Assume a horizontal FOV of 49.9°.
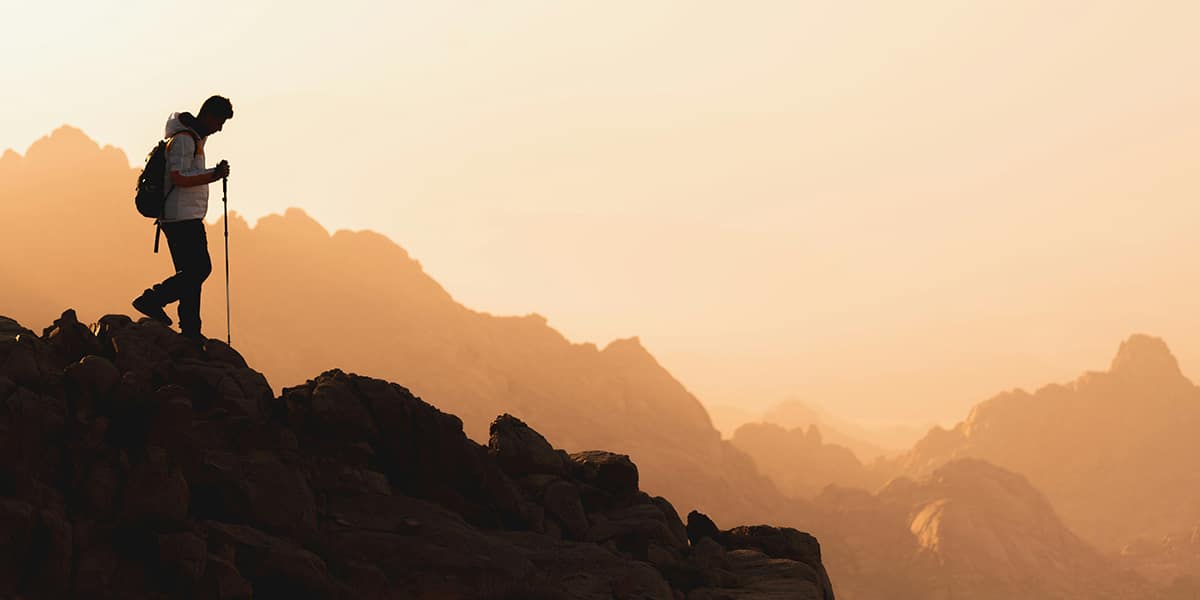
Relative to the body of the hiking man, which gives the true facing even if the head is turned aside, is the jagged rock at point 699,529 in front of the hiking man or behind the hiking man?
in front

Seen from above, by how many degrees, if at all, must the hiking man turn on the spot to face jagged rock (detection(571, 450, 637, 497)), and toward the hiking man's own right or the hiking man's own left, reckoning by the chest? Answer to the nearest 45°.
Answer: approximately 45° to the hiking man's own left

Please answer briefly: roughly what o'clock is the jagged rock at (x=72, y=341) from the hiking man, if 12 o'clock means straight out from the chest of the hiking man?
The jagged rock is roughly at 7 o'clock from the hiking man.

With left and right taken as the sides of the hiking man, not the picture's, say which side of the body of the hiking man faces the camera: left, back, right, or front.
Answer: right

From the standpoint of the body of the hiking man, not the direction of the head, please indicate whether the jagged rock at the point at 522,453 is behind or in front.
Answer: in front

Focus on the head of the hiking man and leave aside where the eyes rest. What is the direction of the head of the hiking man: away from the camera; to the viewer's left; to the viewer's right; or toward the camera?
to the viewer's right
